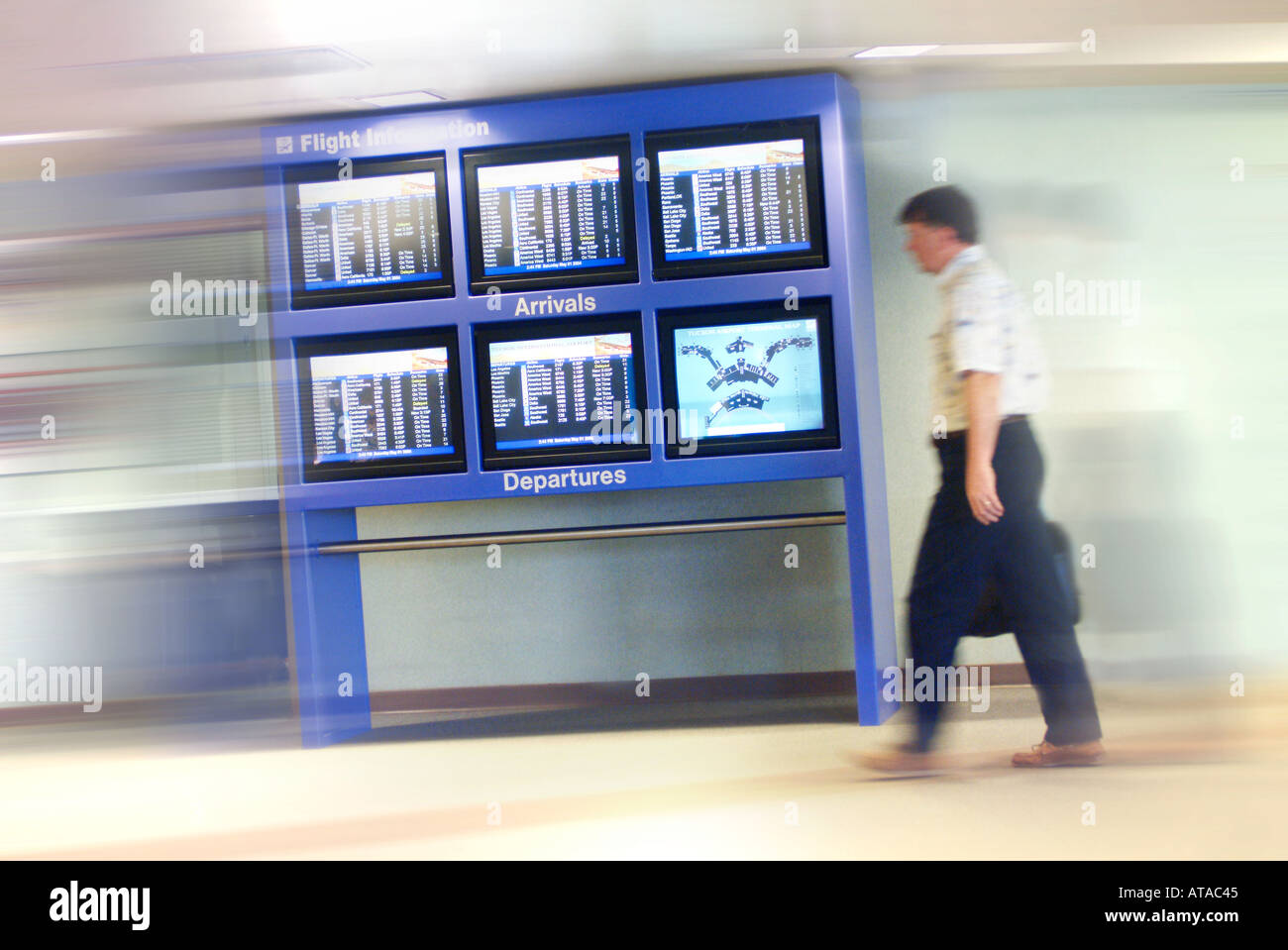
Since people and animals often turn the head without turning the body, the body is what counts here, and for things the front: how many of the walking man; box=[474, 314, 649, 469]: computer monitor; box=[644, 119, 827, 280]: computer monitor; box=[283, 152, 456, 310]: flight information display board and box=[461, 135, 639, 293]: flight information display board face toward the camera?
4

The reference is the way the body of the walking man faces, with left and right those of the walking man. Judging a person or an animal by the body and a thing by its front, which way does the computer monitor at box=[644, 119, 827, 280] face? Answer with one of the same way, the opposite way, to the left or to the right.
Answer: to the left

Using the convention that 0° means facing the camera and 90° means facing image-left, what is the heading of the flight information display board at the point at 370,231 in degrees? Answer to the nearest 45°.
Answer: approximately 0°

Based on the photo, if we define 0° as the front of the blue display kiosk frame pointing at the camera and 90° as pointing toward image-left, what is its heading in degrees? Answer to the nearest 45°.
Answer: approximately 0°

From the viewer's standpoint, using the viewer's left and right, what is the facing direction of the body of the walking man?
facing to the left of the viewer

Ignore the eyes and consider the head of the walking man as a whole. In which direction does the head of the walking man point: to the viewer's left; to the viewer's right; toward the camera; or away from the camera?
to the viewer's left
